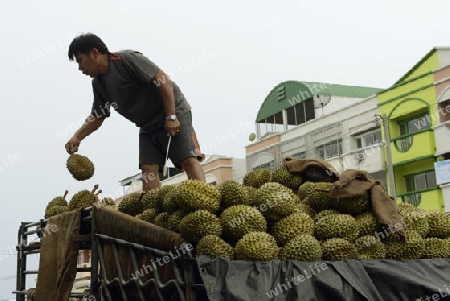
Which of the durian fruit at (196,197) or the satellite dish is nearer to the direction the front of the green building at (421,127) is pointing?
the durian fruit

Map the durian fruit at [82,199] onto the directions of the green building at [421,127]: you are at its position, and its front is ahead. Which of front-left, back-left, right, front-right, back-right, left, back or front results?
front-left

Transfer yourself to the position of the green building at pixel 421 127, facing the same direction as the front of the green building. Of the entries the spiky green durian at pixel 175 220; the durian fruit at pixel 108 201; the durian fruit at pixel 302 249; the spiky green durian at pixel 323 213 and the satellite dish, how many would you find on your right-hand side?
1

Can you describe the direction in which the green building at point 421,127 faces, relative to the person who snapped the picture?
facing the viewer and to the left of the viewer

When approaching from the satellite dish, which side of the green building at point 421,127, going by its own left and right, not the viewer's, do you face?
right

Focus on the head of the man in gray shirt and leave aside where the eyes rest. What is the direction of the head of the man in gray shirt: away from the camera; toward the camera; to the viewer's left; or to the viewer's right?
to the viewer's left

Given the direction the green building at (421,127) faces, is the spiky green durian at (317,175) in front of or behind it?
in front

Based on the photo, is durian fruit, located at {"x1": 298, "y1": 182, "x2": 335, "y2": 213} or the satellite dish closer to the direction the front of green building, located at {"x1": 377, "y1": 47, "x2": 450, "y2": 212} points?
the durian fruit

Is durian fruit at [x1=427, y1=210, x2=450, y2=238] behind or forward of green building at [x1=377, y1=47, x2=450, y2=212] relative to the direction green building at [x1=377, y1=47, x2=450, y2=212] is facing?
forward

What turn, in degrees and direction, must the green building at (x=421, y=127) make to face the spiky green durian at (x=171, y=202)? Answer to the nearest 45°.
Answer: approximately 45° to its left

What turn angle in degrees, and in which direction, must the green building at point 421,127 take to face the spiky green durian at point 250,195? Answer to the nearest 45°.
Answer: approximately 45° to its left

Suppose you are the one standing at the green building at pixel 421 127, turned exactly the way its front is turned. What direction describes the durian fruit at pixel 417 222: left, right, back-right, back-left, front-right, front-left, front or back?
front-left

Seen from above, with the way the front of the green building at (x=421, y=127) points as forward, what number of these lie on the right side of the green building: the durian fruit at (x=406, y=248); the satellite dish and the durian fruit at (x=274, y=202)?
1
